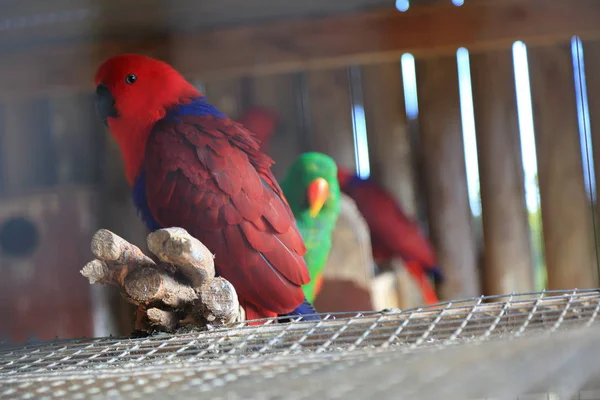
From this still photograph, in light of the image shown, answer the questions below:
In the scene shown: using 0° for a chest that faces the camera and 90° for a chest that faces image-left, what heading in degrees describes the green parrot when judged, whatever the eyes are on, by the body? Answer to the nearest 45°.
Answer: approximately 0°

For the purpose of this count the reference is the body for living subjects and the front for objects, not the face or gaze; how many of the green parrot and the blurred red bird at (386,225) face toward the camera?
1

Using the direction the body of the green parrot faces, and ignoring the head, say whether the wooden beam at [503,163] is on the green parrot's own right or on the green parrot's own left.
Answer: on the green parrot's own left

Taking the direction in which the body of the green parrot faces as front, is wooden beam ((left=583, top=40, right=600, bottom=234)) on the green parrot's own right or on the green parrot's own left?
on the green parrot's own left
